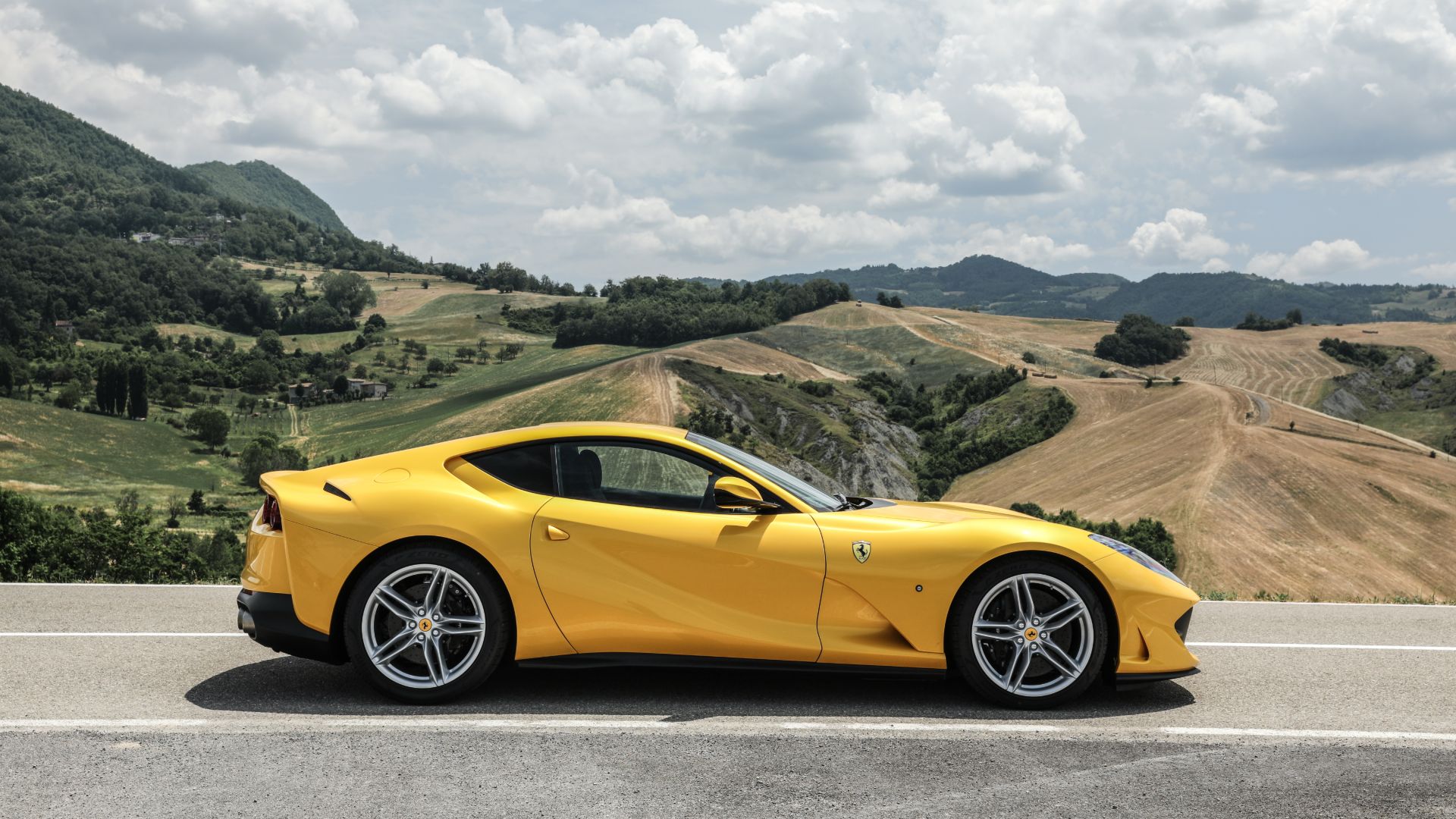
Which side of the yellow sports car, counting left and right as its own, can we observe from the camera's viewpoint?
right
